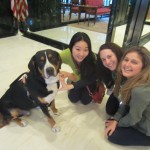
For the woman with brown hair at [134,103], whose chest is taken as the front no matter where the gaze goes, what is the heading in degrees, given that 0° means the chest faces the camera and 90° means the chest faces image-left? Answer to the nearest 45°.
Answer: approximately 90°

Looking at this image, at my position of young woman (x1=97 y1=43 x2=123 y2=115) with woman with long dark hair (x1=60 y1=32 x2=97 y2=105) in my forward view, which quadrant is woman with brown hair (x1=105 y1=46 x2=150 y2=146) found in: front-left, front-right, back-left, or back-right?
back-left

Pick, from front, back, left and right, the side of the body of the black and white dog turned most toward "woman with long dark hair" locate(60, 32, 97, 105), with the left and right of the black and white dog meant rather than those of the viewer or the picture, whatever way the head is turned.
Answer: left

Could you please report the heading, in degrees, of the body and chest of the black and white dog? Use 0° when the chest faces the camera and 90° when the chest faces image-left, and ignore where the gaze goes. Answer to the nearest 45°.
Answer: approximately 315°
